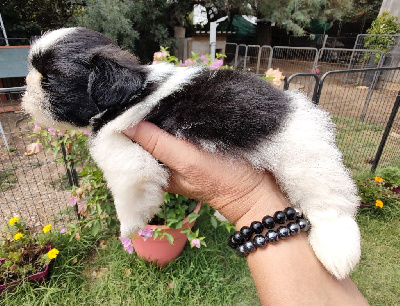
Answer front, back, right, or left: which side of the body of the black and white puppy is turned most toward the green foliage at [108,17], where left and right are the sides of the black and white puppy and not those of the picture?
right

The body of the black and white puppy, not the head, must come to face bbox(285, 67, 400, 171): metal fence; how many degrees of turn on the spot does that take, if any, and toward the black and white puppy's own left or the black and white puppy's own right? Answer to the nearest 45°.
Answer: approximately 135° to the black and white puppy's own right

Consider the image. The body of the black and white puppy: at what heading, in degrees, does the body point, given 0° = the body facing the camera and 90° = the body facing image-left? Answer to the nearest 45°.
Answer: approximately 90°

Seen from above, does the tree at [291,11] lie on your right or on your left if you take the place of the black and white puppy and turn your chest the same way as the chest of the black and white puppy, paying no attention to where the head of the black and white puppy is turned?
on your right

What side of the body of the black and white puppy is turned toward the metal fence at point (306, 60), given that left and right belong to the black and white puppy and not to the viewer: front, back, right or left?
right

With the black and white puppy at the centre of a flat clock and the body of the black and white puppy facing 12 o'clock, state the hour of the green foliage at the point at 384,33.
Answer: The green foliage is roughly at 4 o'clock from the black and white puppy.

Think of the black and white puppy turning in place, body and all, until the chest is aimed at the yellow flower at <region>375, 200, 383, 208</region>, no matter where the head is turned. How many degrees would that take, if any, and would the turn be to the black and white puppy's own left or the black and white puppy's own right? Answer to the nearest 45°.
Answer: approximately 135° to the black and white puppy's own right

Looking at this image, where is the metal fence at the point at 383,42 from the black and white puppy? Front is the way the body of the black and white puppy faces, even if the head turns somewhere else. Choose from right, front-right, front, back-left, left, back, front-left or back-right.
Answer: back-right
